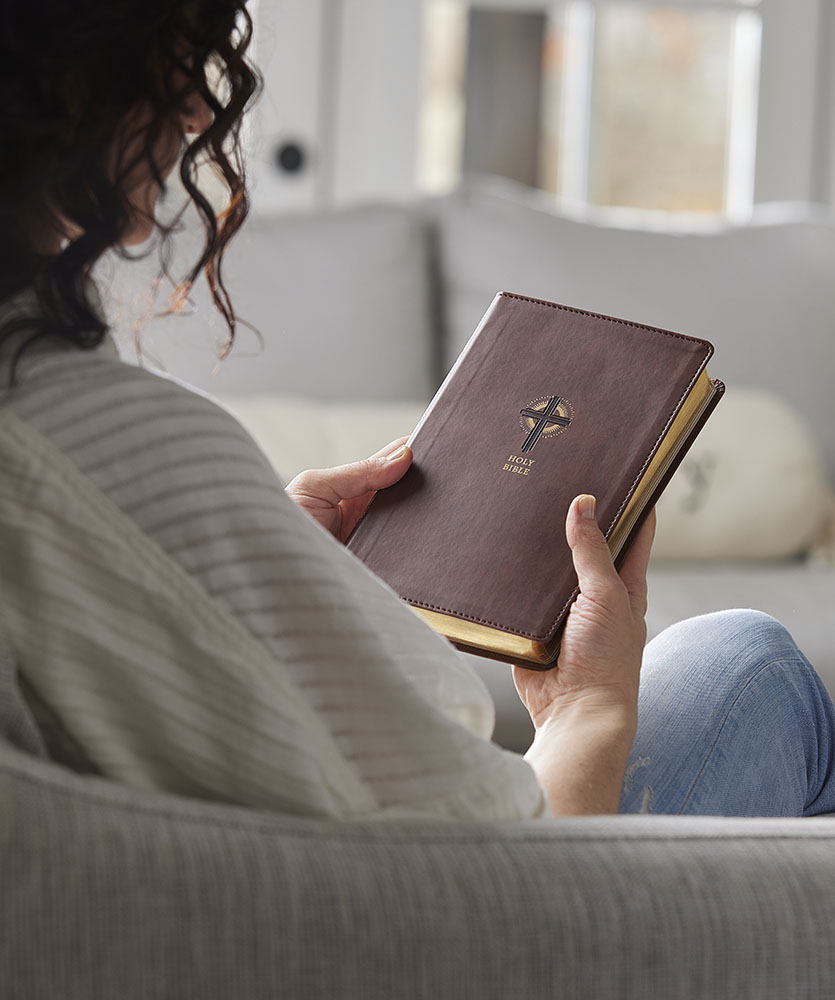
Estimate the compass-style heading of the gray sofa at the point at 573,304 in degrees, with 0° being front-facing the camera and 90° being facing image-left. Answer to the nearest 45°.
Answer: approximately 0°

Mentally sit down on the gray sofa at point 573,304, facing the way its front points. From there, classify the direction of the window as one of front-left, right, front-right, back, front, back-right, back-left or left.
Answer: back

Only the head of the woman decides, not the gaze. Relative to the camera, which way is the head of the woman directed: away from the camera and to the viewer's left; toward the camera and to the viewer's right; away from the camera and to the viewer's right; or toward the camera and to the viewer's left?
away from the camera and to the viewer's right

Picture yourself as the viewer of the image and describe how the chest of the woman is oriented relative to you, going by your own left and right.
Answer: facing away from the viewer and to the right of the viewer
